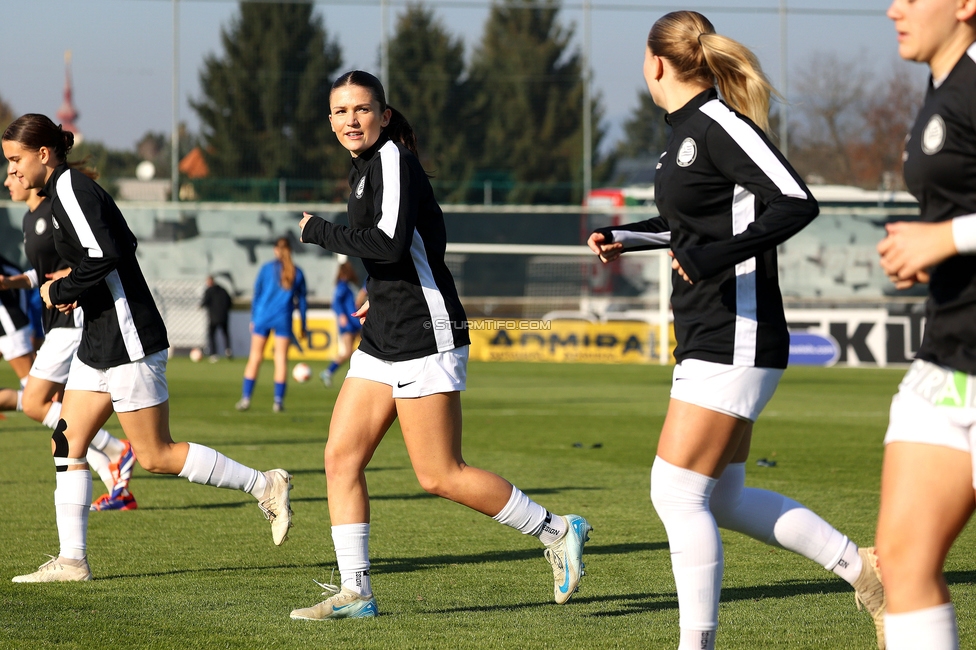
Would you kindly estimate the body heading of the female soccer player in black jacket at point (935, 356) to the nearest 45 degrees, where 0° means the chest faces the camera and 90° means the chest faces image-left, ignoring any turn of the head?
approximately 45°

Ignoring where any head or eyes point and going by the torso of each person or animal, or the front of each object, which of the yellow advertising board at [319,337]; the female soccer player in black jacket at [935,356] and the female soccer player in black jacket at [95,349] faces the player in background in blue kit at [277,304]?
the yellow advertising board

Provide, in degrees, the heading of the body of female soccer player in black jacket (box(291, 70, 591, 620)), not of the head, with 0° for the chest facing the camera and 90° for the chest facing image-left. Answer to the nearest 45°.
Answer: approximately 90°

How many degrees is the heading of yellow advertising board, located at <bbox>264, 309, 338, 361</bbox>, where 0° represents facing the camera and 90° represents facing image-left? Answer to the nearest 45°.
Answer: approximately 0°

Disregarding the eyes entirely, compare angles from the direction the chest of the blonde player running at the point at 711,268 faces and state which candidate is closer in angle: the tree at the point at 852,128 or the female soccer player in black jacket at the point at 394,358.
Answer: the female soccer player in black jacket

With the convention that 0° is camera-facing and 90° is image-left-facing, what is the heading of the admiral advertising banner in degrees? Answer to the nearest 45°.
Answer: approximately 0°

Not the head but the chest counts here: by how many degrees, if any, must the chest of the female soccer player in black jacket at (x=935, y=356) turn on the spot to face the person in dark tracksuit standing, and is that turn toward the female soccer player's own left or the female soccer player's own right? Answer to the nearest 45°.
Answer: approximately 90° to the female soccer player's own right

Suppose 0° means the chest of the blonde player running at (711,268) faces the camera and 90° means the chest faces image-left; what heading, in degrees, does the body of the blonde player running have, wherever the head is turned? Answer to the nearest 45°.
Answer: approximately 90°

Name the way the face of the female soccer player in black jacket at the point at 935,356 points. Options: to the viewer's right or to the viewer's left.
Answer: to the viewer's left
